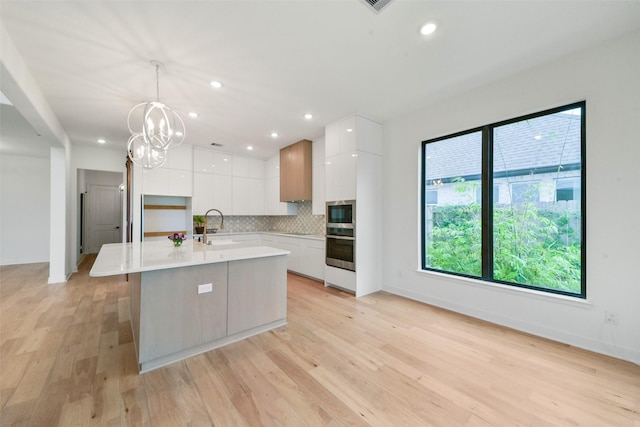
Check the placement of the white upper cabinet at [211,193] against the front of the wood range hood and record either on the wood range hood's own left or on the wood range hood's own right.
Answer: on the wood range hood's own right

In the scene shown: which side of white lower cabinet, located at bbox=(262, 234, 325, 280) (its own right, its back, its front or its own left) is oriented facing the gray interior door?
right

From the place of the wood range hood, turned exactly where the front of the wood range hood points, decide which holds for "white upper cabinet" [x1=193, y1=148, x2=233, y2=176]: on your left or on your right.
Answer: on your right

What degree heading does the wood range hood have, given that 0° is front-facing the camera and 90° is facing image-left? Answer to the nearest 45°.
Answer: approximately 45°

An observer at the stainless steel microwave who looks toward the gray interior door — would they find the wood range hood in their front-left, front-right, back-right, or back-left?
front-right

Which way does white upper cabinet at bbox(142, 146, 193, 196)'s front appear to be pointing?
toward the camera

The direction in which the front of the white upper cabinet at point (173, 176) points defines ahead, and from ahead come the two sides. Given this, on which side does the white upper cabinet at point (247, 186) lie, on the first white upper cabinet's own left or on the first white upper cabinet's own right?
on the first white upper cabinet's own left

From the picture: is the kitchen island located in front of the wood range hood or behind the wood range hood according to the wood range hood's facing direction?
in front

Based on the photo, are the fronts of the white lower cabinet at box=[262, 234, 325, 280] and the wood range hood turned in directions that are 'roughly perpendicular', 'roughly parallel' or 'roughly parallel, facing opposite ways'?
roughly parallel

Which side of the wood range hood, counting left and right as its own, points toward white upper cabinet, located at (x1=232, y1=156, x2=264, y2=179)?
right

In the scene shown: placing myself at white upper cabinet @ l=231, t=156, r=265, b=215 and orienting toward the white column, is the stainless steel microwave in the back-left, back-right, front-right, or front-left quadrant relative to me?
back-left

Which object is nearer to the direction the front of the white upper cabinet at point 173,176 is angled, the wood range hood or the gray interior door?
the wood range hood

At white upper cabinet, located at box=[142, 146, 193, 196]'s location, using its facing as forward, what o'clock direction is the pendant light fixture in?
The pendant light fixture is roughly at 12 o'clock from the white upper cabinet.

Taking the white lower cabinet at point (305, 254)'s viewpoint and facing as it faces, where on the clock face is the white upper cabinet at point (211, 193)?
The white upper cabinet is roughly at 2 o'clock from the white lower cabinet.

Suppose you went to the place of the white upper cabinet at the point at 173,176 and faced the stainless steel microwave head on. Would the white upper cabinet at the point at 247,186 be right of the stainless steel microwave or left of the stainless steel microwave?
left

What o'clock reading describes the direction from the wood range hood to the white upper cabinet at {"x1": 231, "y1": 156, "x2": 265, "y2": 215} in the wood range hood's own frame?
The white upper cabinet is roughly at 3 o'clock from the wood range hood.

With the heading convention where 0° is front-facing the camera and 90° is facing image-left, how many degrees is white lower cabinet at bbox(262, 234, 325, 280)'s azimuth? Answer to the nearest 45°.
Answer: approximately 45°

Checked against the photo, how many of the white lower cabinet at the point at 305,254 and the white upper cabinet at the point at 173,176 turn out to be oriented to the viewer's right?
0

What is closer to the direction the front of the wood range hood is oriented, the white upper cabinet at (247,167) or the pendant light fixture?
the pendant light fixture
